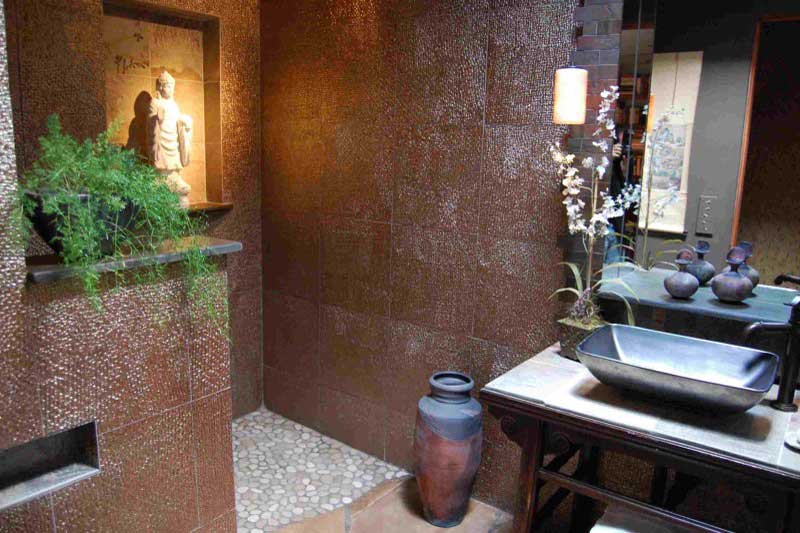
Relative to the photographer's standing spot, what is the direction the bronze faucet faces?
facing to the left of the viewer

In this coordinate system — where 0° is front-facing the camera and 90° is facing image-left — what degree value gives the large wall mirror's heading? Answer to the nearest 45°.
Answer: approximately 45°

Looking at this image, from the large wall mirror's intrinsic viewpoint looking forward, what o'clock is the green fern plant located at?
The green fern plant is roughly at 12 o'clock from the large wall mirror.

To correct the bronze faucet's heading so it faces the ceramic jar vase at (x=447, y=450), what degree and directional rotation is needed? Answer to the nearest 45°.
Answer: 0° — it already faces it

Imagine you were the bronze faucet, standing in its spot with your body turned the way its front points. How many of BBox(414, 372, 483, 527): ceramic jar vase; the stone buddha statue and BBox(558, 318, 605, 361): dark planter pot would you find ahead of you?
3

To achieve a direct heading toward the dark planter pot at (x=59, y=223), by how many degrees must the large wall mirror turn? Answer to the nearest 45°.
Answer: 0° — it already faces it
